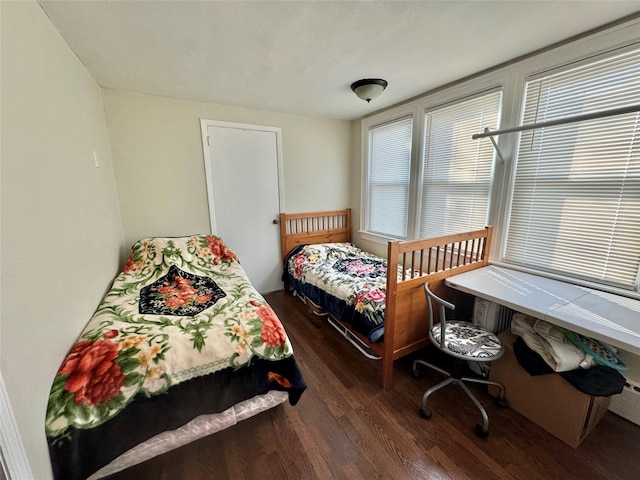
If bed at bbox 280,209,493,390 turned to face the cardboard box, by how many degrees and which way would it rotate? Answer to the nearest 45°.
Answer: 0° — it already faces it

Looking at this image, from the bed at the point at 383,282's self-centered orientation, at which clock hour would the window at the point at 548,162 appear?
The window is roughly at 10 o'clock from the bed.

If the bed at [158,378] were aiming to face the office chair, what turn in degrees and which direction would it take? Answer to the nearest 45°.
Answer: approximately 90° to its left

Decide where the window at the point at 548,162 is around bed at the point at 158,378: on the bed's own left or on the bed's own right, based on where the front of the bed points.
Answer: on the bed's own left

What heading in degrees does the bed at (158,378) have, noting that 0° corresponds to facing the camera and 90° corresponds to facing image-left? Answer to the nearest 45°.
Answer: approximately 0°

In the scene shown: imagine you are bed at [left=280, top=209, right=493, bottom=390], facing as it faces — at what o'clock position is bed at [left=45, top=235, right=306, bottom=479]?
bed at [left=45, top=235, right=306, bottom=479] is roughly at 3 o'clock from bed at [left=280, top=209, right=493, bottom=390].

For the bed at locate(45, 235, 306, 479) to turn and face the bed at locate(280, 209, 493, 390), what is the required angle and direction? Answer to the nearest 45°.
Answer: approximately 90° to its left

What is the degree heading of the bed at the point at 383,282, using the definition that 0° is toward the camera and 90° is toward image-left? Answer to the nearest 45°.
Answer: approximately 315°

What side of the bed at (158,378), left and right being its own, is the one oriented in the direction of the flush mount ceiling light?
left

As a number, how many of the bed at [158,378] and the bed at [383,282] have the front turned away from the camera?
0
